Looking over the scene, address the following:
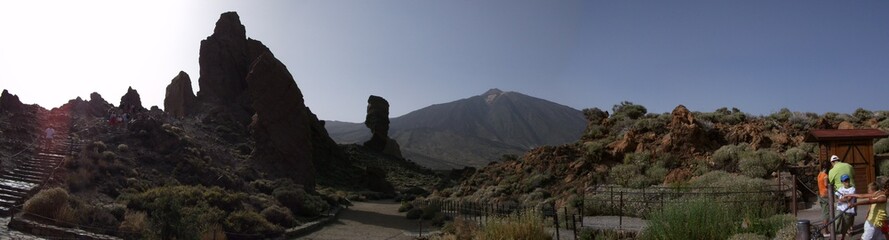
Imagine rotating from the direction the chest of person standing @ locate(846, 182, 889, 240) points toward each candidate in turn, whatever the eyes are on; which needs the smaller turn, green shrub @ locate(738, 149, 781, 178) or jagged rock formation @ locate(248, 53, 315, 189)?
the jagged rock formation

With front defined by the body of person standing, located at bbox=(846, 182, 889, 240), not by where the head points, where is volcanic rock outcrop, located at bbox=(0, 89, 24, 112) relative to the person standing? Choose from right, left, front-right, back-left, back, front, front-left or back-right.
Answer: front

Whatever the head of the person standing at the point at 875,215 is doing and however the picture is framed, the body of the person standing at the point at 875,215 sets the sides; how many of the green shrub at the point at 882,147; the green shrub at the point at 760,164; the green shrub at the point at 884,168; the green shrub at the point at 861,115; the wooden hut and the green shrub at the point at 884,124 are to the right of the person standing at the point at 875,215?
6

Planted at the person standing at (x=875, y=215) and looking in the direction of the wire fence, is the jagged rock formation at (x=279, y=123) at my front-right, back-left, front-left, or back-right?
front-left

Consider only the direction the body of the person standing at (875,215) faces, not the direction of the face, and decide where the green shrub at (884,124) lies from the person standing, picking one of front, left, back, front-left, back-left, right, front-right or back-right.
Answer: right

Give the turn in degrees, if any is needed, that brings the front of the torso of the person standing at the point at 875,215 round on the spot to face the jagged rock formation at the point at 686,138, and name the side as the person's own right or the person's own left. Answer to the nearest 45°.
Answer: approximately 90° to the person's own right

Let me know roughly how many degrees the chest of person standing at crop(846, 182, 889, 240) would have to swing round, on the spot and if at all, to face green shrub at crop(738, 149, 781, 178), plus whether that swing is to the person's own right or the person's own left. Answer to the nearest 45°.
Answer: approximately 90° to the person's own right

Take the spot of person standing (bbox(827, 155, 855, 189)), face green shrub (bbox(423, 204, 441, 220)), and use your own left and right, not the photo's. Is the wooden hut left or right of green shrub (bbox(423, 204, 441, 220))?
right

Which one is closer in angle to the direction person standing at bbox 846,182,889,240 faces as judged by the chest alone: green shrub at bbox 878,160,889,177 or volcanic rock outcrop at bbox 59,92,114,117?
the volcanic rock outcrop

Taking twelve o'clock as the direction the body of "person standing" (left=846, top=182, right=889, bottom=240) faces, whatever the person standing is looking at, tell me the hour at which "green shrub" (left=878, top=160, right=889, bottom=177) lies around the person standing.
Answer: The green shrub is roughly at 3 o'clock from the person standing.

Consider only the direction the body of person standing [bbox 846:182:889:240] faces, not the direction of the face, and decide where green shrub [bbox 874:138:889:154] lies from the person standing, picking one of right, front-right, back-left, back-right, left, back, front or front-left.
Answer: right

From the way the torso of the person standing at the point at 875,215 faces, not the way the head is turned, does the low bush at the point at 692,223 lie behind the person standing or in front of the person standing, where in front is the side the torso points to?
in front

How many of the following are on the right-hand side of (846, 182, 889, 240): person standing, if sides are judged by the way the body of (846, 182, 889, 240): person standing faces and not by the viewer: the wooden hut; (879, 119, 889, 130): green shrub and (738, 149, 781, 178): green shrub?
3

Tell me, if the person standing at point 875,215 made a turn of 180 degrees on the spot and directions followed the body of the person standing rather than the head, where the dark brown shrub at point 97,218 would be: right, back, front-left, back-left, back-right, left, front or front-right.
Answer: back

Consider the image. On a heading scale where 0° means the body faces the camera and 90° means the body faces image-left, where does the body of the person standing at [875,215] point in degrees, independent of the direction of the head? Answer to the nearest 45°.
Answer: approximately 90°

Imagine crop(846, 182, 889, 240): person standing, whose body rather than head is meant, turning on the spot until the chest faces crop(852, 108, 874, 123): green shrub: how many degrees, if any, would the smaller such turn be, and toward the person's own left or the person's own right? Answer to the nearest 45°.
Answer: approximately 90° to the person's own right

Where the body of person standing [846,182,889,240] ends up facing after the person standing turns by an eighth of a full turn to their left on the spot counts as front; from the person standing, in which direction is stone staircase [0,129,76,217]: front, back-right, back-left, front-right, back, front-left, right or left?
front-right

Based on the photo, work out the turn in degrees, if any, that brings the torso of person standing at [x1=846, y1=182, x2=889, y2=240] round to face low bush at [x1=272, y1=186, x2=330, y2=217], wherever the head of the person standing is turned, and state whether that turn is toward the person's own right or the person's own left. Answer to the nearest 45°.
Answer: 0° — they already face it
